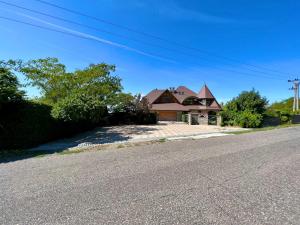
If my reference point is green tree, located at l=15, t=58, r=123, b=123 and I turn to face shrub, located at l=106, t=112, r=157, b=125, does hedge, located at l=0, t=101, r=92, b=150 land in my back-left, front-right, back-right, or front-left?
back-right

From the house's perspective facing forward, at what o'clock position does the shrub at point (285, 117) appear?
The shrub is roughly at 10 o'clock from the house.

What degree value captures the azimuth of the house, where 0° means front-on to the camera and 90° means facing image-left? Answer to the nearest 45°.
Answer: approximately 0°

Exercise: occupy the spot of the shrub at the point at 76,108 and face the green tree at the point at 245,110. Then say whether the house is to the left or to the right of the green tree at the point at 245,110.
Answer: left

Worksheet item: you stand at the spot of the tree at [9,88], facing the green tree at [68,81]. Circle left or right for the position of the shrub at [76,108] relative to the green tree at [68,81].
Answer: right

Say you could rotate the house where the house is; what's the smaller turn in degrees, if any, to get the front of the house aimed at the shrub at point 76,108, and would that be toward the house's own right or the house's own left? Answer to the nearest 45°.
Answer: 0° — it already faces it

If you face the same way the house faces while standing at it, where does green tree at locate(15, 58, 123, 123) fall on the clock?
The green tree is roughly at 1 o'clock from the house.

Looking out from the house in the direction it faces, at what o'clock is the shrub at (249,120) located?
The shrub is roughly at 11 o'clock from the house.
